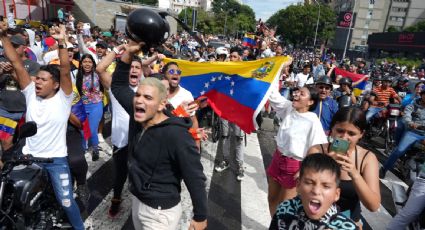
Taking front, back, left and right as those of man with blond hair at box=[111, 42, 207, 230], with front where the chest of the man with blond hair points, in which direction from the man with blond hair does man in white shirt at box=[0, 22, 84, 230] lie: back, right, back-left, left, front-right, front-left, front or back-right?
right

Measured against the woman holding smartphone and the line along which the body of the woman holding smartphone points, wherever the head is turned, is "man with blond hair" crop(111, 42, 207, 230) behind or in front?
in front

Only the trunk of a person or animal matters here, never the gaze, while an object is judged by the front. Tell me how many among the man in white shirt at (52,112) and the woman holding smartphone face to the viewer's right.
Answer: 0

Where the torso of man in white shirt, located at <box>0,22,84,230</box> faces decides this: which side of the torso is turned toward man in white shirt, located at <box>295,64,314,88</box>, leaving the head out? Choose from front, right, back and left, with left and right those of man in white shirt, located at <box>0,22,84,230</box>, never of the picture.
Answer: back

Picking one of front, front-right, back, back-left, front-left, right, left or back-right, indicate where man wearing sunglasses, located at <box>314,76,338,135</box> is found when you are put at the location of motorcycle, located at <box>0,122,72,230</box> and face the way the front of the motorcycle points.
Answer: back-left

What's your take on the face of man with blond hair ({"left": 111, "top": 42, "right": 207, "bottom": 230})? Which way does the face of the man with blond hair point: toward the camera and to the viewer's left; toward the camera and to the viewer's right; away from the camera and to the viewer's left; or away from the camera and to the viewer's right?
toward the camera and to the viewer's left

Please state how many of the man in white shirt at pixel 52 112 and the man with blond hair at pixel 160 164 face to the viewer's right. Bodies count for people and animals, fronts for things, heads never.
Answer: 0

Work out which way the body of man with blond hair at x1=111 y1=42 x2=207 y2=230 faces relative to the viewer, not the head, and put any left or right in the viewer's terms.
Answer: facing the viewer and to the left of the viewer

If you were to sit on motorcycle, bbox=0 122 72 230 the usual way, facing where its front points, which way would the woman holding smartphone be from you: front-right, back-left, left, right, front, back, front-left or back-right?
left
